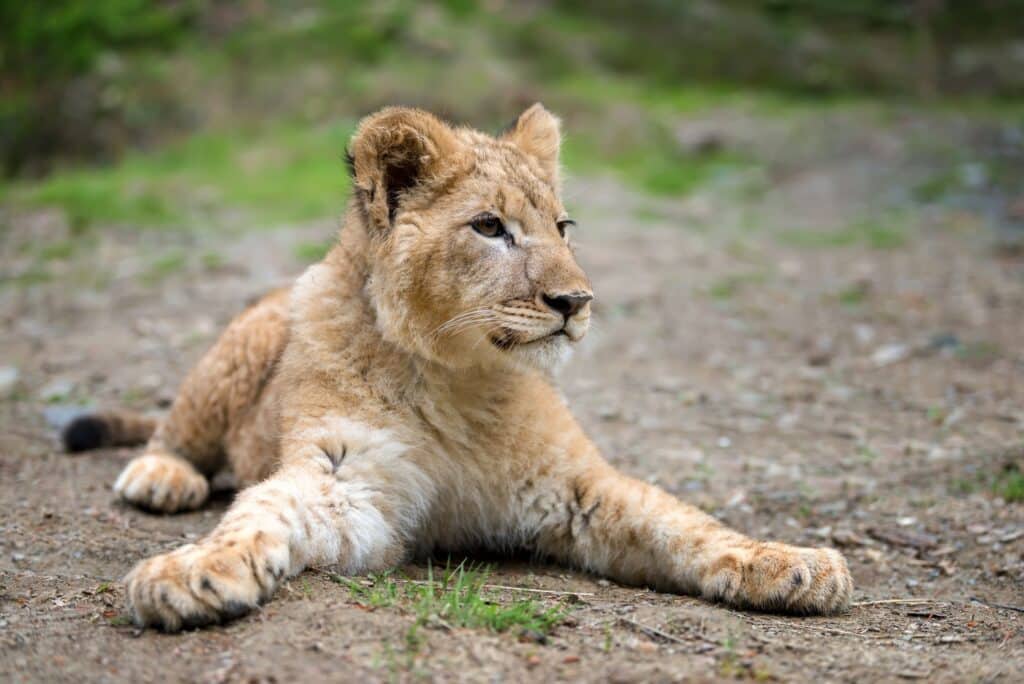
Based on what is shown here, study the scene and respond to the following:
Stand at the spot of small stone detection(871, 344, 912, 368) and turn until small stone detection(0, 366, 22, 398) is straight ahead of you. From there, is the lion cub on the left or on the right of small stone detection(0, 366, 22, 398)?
left

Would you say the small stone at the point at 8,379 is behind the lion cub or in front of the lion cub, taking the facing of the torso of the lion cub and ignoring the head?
behind

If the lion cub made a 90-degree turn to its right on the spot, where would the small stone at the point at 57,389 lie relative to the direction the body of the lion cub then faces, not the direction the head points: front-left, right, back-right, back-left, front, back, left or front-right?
right

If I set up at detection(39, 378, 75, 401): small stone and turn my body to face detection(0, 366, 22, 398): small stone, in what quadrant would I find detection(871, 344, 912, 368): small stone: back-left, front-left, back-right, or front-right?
back-right

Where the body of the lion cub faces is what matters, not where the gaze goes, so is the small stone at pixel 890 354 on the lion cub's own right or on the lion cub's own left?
on the lion cub's own left

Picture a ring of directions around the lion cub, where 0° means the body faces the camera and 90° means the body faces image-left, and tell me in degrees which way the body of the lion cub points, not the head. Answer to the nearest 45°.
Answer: approximately 315°
